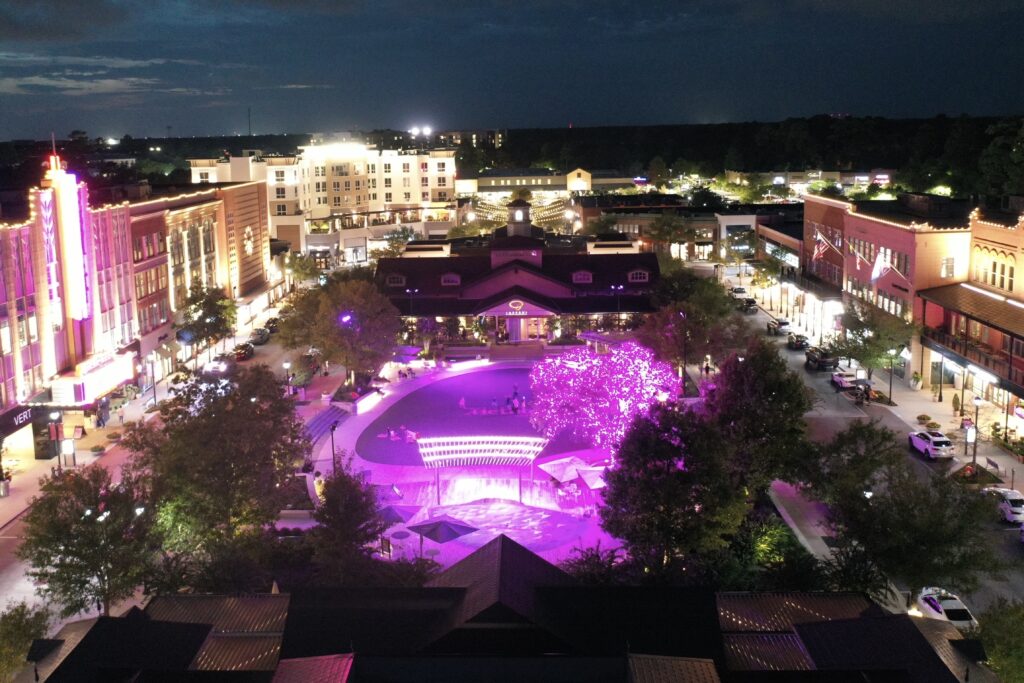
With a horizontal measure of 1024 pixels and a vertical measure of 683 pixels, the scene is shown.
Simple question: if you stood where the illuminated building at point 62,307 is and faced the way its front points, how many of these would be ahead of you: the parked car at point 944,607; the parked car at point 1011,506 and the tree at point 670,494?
3

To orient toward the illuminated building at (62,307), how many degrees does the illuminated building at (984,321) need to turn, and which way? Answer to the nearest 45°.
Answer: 0° — it already faces it

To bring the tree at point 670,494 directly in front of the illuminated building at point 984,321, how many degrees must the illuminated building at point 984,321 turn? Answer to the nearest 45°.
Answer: approximately 45° to its left

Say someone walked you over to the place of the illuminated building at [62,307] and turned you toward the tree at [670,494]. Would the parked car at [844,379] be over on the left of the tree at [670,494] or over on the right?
left

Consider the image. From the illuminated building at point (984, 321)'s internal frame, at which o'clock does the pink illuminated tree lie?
The pink illuminated tree is roughly at 12 o'clock from the illuminated building.

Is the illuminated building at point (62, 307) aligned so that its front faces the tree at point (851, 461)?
yes

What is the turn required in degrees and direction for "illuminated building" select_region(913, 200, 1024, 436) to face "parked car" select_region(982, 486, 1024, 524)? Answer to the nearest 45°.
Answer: approximately 45° to its left

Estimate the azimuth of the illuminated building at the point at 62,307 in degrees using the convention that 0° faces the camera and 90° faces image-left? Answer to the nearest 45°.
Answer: approximately 315°

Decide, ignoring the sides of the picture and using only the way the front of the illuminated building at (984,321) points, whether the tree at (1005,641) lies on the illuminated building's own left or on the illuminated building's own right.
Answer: on the illuminated building's own left

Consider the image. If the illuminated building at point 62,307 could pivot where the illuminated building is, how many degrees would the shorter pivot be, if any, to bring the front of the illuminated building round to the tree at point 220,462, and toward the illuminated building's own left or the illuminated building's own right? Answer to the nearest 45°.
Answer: approximately 45° to the illuminated building's own right

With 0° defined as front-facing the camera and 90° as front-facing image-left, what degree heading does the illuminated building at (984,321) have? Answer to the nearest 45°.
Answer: approximately 45°
